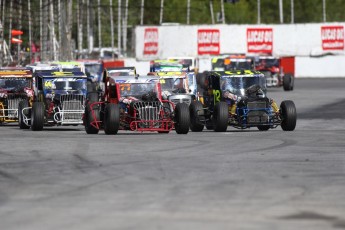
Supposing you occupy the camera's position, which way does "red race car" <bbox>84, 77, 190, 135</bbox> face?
facing the viewer

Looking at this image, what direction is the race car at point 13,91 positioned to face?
toward the camera

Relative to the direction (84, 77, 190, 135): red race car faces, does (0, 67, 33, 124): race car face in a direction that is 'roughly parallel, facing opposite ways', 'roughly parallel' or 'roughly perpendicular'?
roughly parallel

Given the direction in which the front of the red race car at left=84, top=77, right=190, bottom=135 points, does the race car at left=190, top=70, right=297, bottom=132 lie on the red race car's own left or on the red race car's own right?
on the red race car's own left

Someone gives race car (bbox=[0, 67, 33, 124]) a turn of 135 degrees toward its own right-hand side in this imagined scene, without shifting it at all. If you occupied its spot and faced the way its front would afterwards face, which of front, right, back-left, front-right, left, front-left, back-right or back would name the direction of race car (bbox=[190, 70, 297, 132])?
back

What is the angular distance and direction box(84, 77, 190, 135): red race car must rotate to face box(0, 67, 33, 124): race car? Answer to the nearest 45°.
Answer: approximately 135° to its right

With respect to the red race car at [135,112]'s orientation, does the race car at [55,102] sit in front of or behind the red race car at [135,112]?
behind

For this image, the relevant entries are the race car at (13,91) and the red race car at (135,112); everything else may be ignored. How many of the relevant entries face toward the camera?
2
